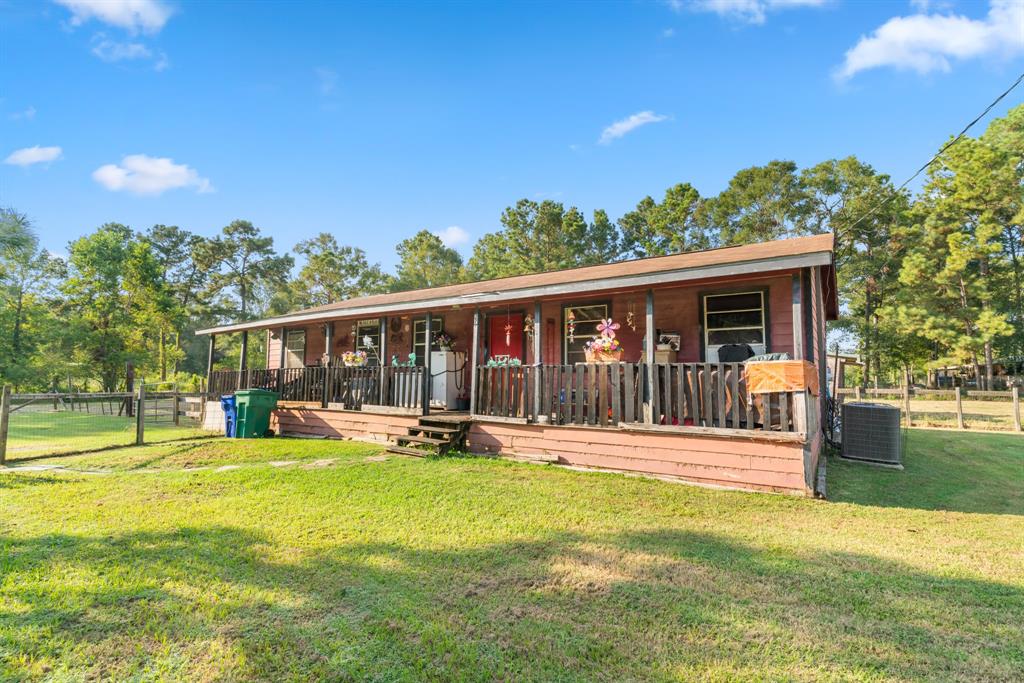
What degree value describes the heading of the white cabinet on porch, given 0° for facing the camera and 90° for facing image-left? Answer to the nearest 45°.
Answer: approximately 45°

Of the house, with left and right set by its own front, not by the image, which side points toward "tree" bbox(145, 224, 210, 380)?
right

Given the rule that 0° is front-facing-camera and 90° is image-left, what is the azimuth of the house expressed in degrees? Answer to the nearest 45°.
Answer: approximately 45°

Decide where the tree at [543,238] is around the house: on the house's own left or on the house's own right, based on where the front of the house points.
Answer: on the house's own right

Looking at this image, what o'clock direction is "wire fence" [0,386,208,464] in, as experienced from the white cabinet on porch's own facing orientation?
The wire fence is roughly at 2 o'clock from the white cabinet on porch.

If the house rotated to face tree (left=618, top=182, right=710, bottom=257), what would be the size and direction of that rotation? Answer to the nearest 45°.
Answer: approximately 135° to its right

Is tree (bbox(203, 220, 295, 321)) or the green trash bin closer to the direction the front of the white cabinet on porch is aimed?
the green trash bin

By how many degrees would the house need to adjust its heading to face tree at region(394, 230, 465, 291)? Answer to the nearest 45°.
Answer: approximately 135° to its right

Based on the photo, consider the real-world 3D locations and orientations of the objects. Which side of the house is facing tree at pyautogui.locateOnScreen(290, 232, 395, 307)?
right

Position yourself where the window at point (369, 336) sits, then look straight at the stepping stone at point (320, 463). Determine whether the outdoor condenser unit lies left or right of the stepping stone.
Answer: left
